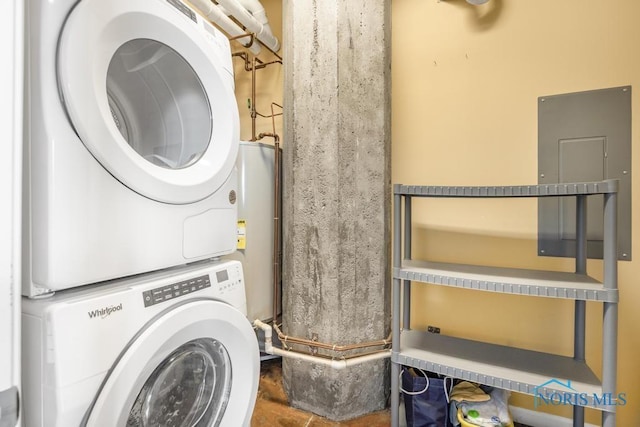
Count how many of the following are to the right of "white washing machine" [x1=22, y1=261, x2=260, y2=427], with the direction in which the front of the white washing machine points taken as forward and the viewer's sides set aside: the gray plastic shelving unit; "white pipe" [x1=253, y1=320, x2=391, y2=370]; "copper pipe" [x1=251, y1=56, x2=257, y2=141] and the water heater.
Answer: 0

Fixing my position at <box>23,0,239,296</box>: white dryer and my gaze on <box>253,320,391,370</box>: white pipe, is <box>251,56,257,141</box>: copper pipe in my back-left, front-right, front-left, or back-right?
front-left

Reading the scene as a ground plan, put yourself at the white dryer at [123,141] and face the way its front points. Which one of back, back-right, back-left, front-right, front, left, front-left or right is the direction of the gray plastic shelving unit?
front-left

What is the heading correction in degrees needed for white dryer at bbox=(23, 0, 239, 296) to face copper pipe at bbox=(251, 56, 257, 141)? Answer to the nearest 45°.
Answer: approximately 90° to its left

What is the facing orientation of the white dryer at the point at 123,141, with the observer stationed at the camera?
facing the viewer and to the right of the viewer

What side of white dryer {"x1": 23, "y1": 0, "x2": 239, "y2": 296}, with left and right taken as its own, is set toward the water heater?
left

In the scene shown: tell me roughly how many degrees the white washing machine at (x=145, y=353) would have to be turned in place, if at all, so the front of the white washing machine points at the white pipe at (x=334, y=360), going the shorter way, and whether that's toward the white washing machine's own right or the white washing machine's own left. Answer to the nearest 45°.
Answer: approximately 90° to the white washing machine's own left

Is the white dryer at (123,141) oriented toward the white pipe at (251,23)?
no

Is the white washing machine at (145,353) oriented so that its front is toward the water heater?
no

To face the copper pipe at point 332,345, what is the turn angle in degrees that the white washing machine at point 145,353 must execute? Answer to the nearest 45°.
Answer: approximately 90° to its left

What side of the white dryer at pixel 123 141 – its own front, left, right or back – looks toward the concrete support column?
left

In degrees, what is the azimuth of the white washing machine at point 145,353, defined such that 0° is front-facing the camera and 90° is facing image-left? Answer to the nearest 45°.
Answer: approximately 315°
